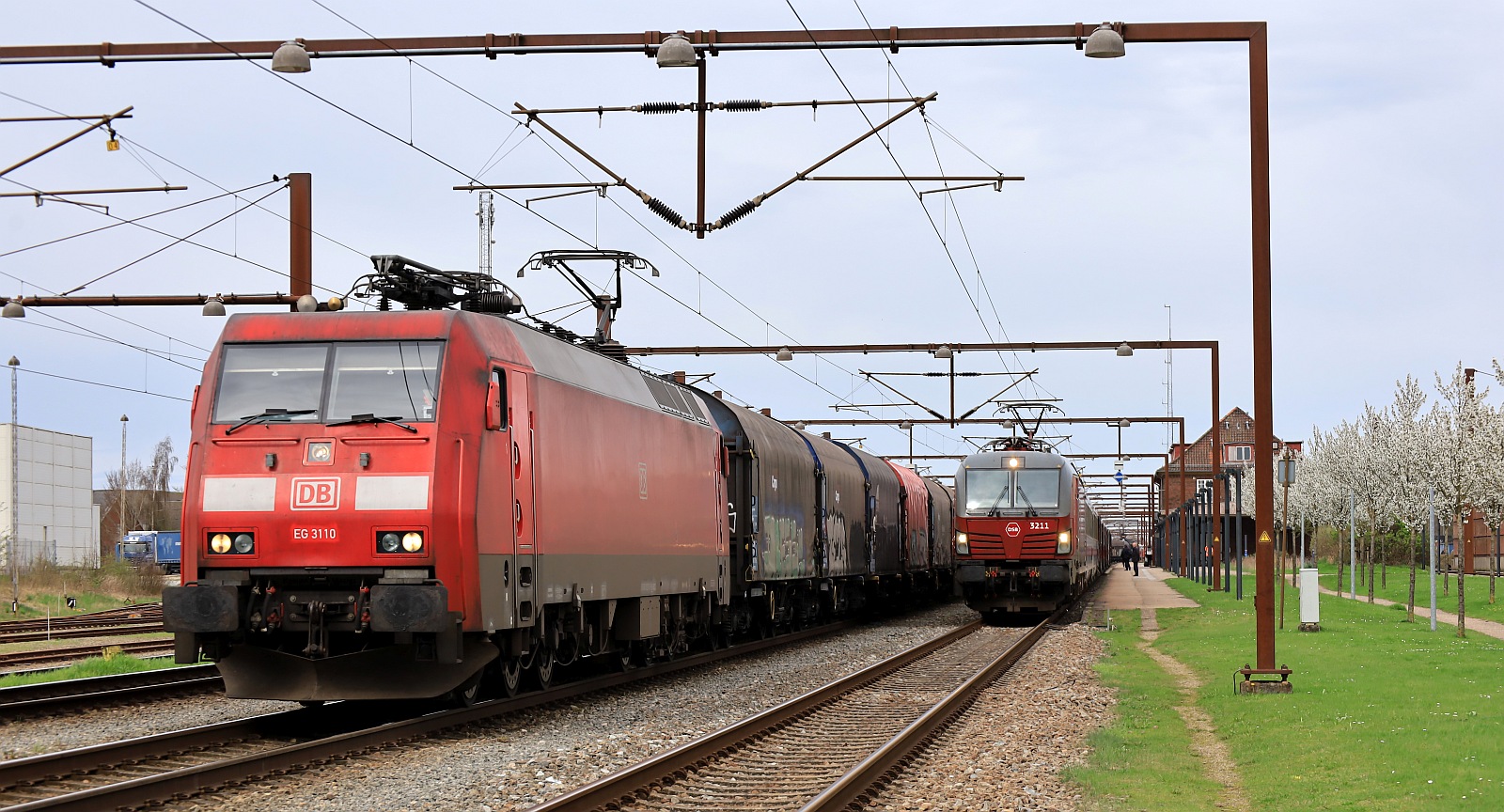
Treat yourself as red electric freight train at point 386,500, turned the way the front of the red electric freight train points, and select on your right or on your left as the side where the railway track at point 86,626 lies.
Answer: on your right

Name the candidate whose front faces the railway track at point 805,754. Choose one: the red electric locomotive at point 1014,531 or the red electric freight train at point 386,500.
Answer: the red electric locomotive at point 1014,531

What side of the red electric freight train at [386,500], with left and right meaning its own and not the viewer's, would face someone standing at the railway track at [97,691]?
right

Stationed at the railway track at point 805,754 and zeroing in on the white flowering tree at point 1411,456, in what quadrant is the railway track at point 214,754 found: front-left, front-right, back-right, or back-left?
back-left

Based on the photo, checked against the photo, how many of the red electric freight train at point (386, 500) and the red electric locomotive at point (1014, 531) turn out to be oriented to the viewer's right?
0

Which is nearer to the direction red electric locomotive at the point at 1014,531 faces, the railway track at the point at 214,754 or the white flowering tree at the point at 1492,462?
the railway track

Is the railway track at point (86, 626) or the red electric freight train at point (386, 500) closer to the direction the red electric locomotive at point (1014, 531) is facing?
the red electric freight train

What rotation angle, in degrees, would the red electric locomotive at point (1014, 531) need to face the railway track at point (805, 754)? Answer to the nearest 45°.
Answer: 0° — it already faces it

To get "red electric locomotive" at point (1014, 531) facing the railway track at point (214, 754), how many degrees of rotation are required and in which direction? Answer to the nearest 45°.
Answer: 0° — it already faces it

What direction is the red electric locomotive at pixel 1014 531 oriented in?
toward the camera

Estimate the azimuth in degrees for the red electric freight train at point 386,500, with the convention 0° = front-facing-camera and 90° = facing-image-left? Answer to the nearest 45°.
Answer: approximately 45°

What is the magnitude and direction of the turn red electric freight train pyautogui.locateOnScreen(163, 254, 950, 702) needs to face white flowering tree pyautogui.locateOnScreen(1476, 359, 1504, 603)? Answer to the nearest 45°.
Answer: approximately 180°

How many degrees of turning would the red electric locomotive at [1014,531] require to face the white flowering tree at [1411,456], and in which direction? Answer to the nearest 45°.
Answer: approximately 45° to its left
